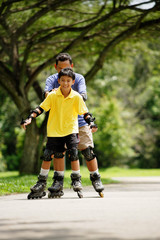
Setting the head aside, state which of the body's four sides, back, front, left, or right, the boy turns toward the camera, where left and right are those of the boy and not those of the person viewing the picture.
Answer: front

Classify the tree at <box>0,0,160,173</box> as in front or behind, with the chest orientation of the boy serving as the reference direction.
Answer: behind
